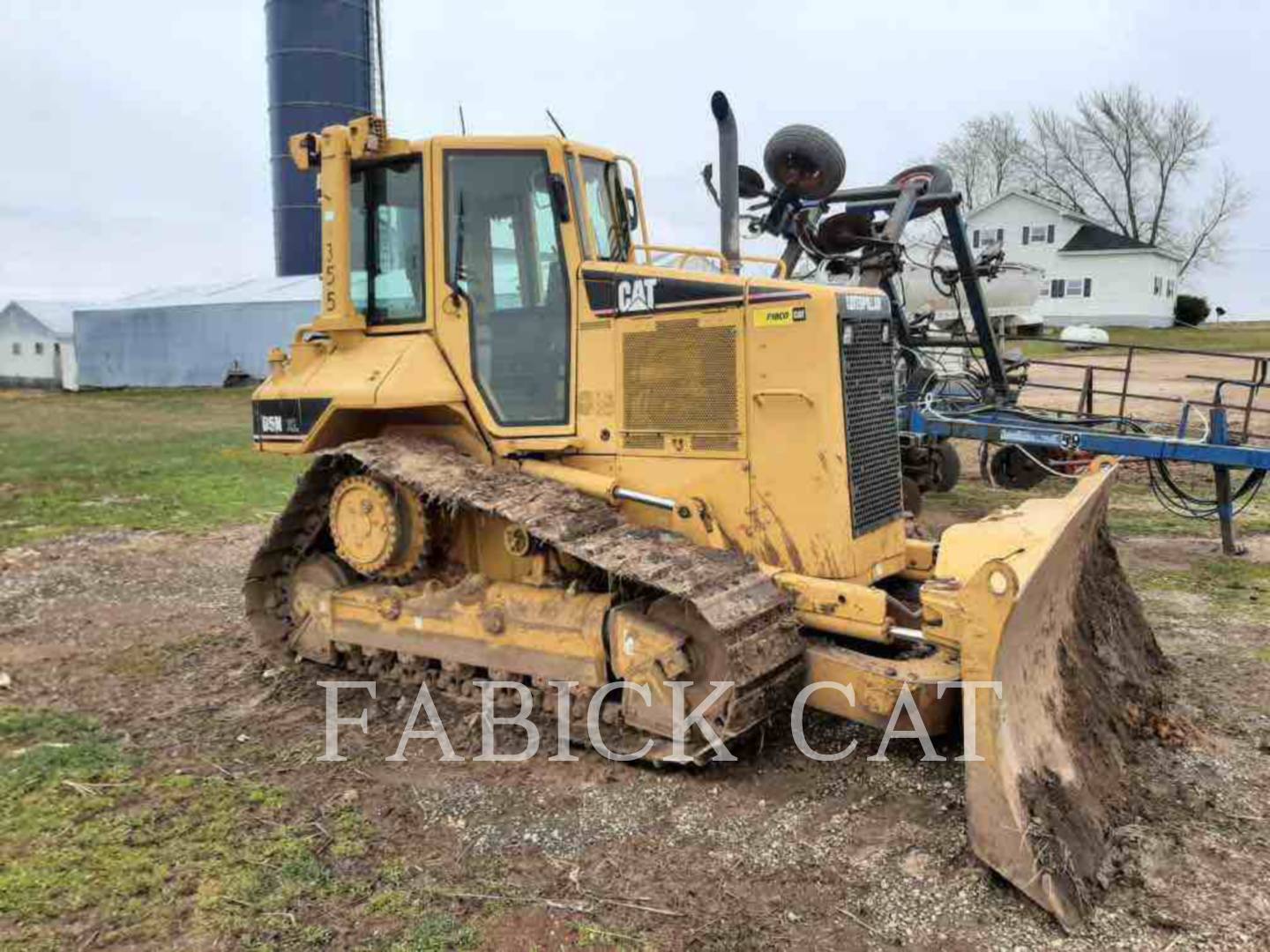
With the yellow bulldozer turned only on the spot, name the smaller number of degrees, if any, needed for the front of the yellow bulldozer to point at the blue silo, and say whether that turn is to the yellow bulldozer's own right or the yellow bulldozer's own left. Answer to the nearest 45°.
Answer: approximately 180°

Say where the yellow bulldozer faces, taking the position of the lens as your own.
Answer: facing the viewer and to the right of the viewer

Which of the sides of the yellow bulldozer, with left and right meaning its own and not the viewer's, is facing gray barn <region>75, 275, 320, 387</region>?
back

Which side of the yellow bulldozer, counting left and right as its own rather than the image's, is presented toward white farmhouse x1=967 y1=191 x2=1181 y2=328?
left

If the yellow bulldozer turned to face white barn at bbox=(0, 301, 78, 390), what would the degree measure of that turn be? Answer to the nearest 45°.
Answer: approximately 180°
